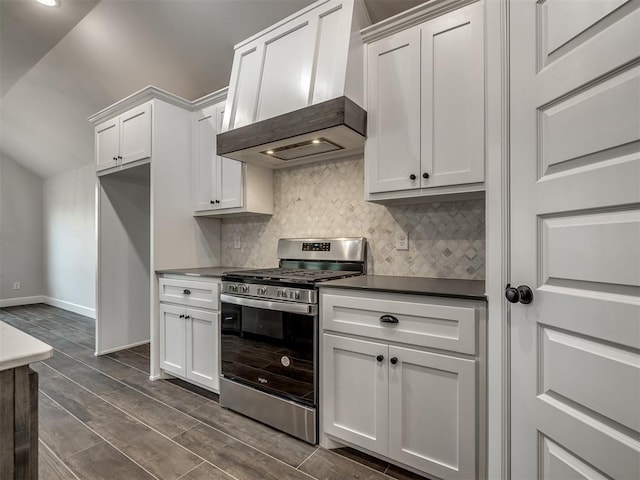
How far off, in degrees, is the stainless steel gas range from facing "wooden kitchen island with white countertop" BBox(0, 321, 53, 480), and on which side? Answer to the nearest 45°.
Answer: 0° — it already faces it

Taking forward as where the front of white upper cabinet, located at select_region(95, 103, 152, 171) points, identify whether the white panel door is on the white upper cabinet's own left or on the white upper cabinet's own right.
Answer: on the white upper cabinet's own left

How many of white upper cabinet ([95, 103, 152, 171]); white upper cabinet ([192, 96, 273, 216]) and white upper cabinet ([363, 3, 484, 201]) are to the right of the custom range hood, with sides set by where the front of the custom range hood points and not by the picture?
2

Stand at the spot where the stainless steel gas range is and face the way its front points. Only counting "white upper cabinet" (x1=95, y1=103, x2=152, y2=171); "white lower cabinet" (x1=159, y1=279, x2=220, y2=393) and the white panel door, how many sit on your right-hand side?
2

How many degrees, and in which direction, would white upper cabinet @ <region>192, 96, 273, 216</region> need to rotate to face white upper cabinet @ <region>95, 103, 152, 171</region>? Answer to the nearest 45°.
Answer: approximately 90° to its right
